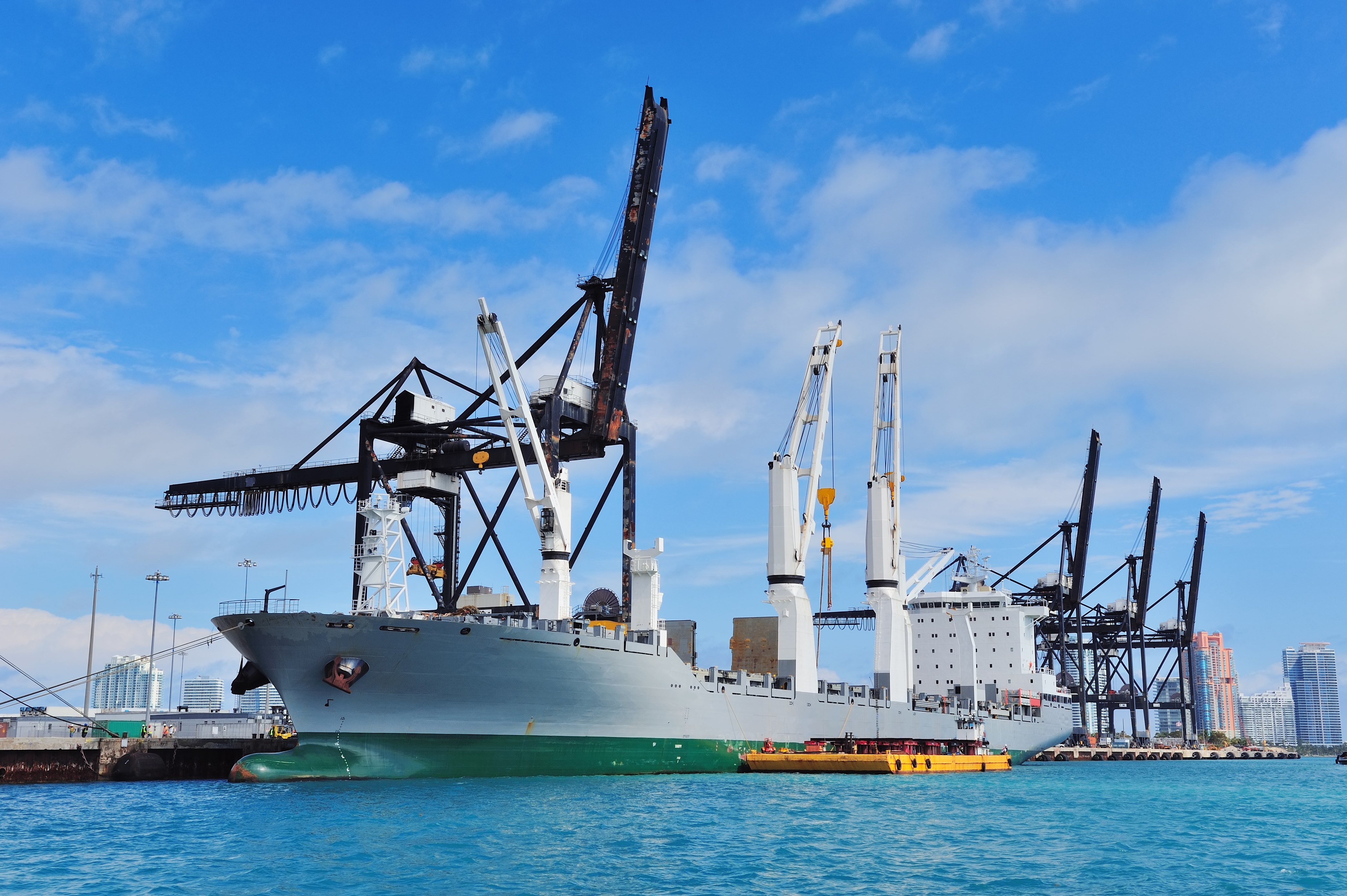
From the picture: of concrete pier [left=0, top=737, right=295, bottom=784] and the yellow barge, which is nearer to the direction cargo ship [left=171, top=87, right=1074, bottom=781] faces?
the concrete pier

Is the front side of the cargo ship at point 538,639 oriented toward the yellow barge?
no

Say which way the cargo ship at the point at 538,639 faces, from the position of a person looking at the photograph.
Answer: facing the viewer and to the left of the viewer

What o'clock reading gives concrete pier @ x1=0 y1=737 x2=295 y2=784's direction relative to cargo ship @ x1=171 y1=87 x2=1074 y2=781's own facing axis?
The concrete pier is roughly at 12 o'clock from the cargo ship.
